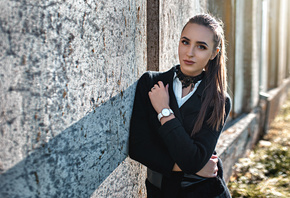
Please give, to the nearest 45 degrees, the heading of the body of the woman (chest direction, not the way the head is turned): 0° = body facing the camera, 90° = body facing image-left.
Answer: approximately 0°
